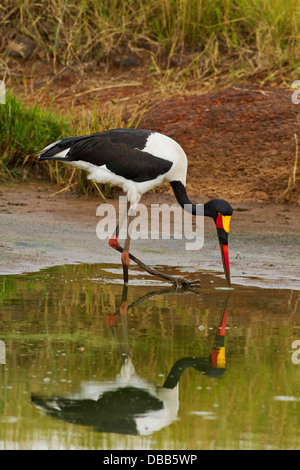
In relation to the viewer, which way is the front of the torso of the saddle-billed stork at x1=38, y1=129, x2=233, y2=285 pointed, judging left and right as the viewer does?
facing to the right of the viewer
